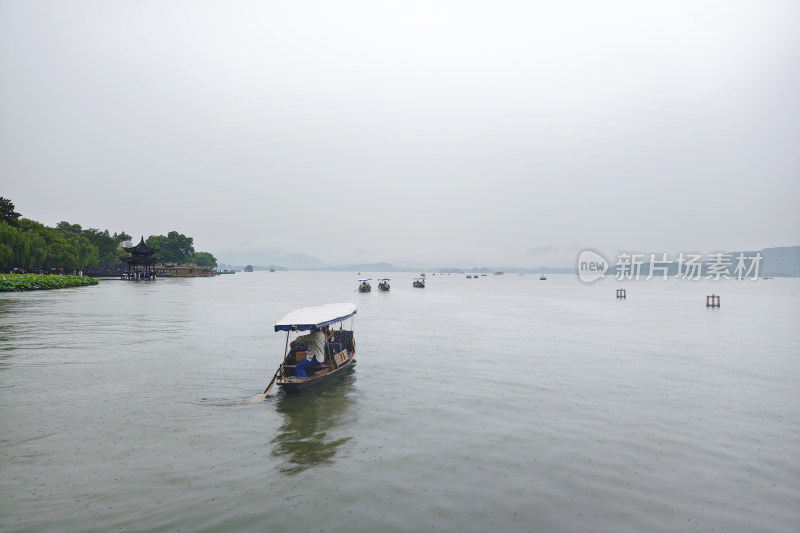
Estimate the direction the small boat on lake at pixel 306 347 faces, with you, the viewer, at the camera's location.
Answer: facing away from the viewer and to the right of the viewer
